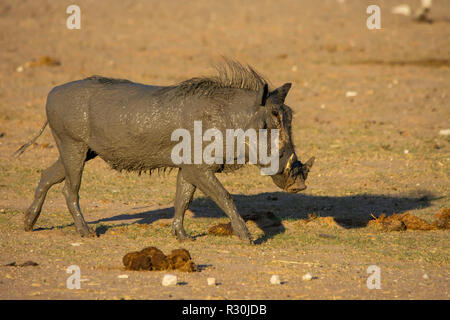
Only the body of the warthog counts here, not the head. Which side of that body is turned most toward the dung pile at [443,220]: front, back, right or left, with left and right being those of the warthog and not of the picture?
front

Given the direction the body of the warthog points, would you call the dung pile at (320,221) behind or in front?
in front

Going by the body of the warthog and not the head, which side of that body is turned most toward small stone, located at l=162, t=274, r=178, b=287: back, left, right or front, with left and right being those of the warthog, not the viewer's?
right

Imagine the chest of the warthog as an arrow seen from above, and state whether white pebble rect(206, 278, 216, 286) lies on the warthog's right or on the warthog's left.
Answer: on the warthog's right

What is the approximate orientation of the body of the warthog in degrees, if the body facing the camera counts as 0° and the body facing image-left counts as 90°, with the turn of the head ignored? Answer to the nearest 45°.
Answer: approximately 270°

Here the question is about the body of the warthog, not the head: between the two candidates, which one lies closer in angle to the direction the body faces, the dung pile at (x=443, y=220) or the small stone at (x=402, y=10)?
the dung pile

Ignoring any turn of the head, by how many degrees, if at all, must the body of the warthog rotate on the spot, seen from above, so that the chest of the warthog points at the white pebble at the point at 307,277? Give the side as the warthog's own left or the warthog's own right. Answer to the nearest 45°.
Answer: approximately 45° to the warthog's own right

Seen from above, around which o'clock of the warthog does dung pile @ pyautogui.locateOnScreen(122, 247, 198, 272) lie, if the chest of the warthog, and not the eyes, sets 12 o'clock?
The dung pile is roughly at 3 o'clock from the warthog.

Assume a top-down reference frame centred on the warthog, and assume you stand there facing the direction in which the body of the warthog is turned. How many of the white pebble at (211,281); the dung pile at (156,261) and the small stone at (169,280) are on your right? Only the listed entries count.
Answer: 3

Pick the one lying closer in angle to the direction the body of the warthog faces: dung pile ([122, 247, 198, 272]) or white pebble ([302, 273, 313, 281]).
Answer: the white pebble

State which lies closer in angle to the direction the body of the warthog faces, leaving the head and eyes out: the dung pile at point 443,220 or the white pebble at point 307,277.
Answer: the dung pile
